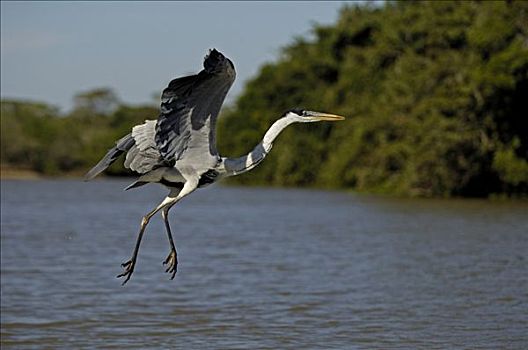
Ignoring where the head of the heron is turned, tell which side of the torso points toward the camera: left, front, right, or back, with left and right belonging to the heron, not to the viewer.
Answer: right
